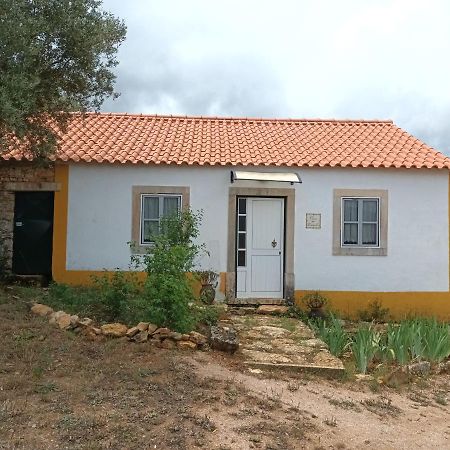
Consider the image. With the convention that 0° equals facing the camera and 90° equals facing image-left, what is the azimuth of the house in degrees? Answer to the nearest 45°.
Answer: approximately 0°

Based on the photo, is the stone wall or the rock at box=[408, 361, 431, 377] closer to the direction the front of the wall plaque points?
the rock

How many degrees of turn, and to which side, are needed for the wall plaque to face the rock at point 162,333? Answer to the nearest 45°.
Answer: approximately 45° to its right

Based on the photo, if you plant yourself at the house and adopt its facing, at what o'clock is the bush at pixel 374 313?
The bush is roughly at 9 o'clock from the house.

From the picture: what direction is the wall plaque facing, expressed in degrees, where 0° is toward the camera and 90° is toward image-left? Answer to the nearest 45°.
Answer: approximately 0°

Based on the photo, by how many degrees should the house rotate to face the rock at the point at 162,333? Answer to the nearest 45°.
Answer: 0° — it already faces it

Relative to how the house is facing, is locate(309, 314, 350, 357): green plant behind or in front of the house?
in front

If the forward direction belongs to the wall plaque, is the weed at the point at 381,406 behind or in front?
in front
